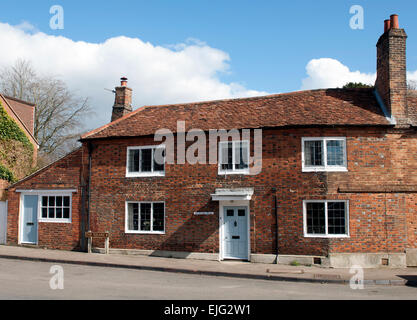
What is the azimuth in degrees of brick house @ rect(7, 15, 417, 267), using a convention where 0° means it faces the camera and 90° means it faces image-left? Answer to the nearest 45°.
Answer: approximately 0°
